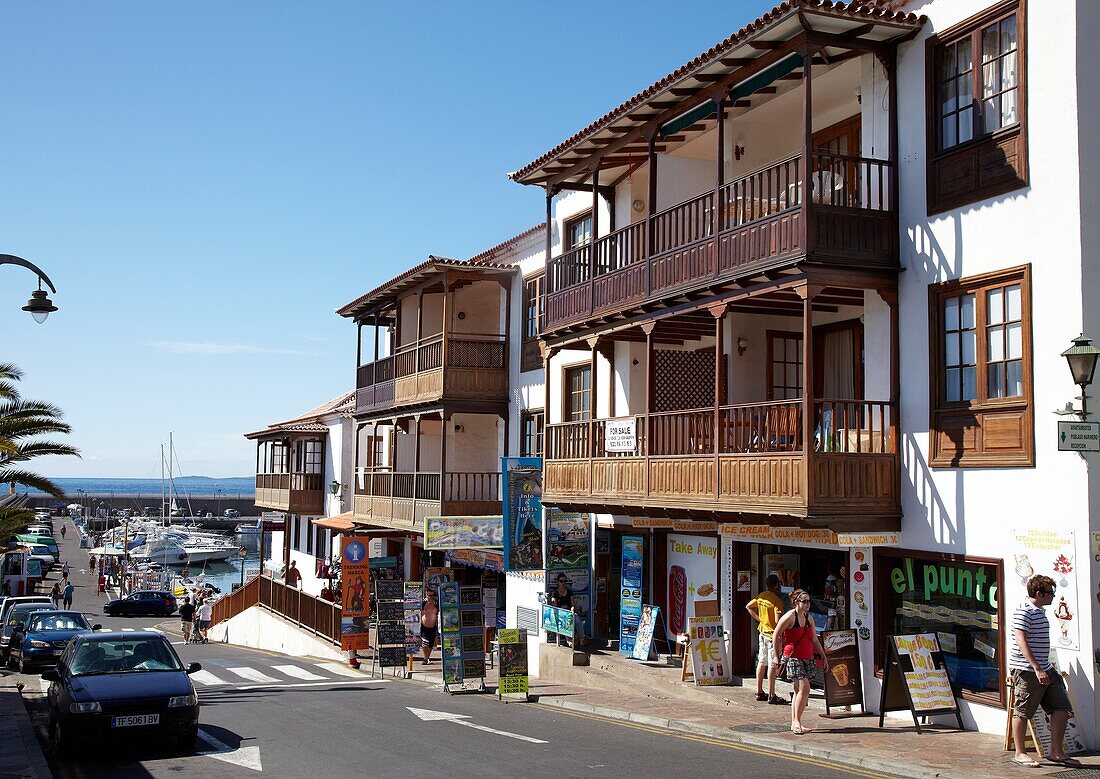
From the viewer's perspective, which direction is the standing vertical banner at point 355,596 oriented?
toward the camera

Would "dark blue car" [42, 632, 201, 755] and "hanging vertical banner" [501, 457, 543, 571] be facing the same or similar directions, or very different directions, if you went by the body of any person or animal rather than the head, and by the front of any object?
same or similar directions

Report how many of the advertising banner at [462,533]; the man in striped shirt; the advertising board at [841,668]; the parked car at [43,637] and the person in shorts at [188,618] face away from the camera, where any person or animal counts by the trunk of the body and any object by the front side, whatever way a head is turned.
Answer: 1

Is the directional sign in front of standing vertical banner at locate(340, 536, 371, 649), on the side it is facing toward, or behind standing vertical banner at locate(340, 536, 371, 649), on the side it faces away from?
in front

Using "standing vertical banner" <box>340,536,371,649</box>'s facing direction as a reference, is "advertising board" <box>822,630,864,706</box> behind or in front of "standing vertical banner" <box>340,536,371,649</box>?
in front

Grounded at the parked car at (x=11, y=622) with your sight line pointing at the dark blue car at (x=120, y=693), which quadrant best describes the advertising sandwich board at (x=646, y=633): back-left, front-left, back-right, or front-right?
front-left

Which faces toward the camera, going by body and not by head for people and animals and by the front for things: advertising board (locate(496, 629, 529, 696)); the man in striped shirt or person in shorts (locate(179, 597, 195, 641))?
the advertising board

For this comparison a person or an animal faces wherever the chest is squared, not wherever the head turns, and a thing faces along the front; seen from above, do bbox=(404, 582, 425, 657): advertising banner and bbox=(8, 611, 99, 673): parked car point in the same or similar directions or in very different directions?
same or similar directions

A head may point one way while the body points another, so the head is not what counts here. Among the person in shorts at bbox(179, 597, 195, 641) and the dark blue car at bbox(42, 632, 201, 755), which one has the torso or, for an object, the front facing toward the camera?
the dark blue car

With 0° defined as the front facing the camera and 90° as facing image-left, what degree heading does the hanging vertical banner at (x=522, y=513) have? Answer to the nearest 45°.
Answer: approximately 0°

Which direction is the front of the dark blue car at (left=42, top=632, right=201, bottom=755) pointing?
toward the camera

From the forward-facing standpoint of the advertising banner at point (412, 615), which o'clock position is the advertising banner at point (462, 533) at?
the advertising banner at point (462, 533) is roughly at 7 o'clock from the advertising banner at point (412, 615).

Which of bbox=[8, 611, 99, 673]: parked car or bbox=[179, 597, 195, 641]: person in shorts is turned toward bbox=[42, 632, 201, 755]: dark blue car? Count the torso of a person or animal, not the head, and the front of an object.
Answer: the parked car
